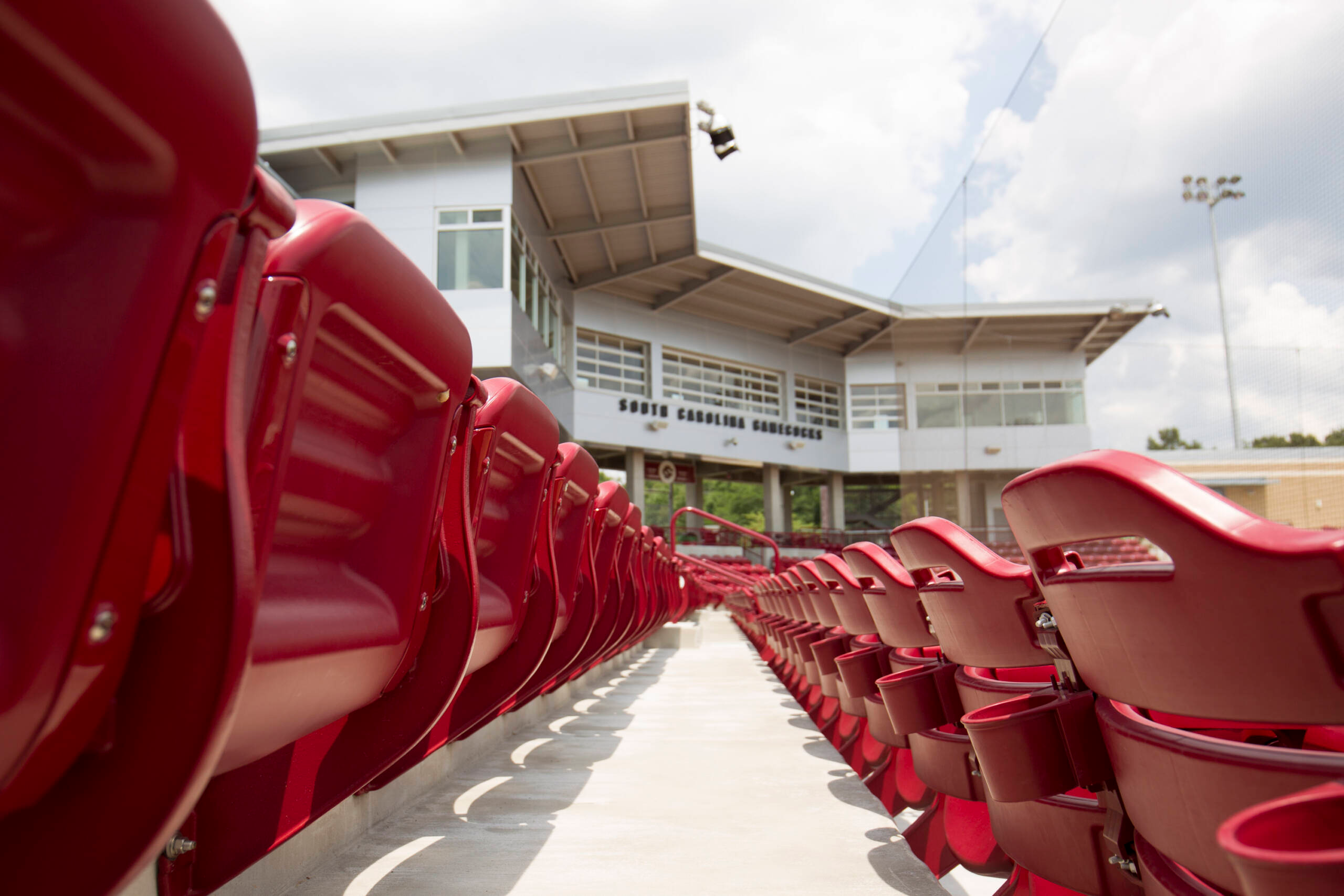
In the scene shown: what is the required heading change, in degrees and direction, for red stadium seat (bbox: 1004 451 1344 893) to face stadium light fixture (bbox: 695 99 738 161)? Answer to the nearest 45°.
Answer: approximately 90° to its left

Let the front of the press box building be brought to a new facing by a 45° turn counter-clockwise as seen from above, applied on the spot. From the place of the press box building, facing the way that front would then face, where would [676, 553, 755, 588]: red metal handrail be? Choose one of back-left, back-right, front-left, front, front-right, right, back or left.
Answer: right

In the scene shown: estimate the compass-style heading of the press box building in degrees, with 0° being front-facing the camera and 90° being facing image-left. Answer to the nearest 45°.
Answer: approximately 315°

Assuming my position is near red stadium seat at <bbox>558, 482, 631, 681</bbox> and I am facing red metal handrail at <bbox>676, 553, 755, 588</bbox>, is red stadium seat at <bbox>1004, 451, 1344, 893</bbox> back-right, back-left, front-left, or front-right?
back-right

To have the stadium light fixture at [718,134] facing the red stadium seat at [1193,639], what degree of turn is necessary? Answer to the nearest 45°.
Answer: approximately 45° to its right

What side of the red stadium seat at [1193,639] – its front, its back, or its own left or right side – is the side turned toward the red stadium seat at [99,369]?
back

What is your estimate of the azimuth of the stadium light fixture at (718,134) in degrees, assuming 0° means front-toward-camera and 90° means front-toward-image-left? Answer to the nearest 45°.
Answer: approximately 315°

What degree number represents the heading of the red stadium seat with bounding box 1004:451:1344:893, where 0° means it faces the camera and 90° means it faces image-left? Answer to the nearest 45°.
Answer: approximately 225°

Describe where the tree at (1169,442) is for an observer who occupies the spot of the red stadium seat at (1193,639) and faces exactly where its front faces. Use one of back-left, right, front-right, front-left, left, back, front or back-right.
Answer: front-left
